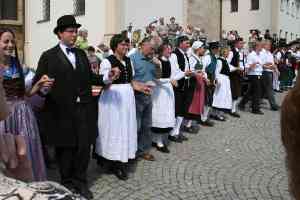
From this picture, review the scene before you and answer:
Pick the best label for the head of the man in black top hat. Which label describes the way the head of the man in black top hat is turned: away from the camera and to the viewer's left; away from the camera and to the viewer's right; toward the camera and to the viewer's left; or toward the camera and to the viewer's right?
toward the camera and to the viewer's right

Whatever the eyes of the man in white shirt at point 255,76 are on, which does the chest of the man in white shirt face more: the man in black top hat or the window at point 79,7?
the man in black top hat

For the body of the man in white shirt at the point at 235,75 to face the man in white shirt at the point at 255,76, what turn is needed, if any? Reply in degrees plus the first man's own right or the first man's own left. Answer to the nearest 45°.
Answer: approximately 90° to the first man's own left

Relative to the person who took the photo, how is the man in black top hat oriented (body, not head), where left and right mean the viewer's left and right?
facing the viewer and to the right of the viewer

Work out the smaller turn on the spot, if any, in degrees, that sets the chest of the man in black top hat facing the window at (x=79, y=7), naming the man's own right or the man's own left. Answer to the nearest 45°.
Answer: approximately 135° to the man's own left

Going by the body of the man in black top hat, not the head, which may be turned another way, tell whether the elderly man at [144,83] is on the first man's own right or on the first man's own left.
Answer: on the first man's own left

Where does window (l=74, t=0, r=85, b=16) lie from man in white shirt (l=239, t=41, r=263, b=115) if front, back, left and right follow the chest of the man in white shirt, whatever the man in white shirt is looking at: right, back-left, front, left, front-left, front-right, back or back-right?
back

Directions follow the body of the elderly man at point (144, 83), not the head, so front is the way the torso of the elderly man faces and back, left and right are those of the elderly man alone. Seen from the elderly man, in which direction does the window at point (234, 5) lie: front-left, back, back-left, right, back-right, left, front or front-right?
back-left

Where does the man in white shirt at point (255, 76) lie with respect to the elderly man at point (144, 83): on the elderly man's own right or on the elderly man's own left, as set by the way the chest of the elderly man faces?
on the elderly man's own left

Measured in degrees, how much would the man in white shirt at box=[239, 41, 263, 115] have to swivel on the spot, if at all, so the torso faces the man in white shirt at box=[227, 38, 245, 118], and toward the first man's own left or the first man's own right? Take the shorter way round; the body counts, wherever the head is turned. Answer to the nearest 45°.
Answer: approximately 90° to the first man's own right
